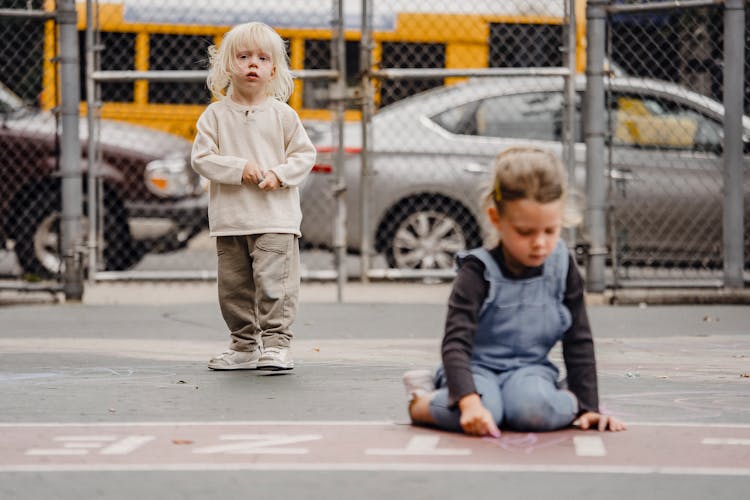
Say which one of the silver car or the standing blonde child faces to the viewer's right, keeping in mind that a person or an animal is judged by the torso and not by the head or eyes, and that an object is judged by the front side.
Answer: the silver car

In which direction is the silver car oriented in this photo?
to the viewer's right

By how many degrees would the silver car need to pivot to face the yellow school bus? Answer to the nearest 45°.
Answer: approximately 135° to its left

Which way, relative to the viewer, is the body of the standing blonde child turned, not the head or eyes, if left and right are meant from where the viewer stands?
facing the viewer

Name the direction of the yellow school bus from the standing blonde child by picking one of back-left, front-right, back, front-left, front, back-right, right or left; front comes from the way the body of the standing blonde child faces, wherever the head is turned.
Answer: back

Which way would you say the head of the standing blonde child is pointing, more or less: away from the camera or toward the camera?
toward the camera

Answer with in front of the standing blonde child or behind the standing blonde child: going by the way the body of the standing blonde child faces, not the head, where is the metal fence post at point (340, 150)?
behind

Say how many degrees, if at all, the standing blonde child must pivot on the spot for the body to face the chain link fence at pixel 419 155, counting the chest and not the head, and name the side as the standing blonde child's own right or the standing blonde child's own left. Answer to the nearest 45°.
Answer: approximately 180°

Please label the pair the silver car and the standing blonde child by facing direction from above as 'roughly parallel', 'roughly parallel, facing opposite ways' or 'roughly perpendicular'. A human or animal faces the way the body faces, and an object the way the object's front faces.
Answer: roughly perpendicular

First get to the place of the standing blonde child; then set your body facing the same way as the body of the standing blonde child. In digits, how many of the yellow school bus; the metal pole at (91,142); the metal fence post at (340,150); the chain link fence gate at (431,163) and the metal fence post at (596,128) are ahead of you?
0

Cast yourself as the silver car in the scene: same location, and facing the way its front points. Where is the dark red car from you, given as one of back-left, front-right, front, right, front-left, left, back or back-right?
back
